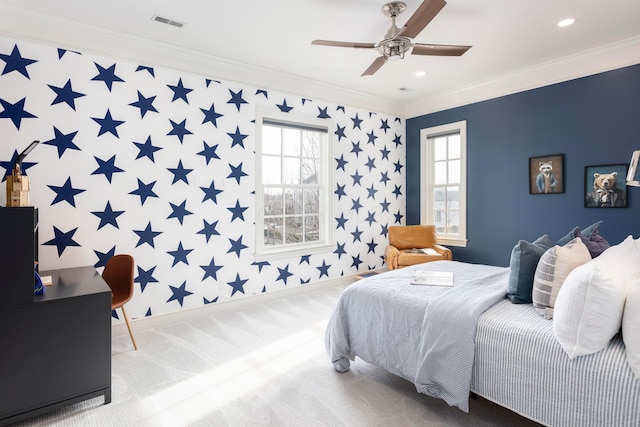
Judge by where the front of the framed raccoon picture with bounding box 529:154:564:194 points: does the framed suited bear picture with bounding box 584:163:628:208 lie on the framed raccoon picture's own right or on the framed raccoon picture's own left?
on the framed raccoon picture's own left

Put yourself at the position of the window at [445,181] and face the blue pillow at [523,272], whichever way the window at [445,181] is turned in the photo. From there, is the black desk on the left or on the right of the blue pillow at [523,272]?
right

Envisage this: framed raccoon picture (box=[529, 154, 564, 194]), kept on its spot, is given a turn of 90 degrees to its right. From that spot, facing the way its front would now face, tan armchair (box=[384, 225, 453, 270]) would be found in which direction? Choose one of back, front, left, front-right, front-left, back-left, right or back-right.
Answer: front-left

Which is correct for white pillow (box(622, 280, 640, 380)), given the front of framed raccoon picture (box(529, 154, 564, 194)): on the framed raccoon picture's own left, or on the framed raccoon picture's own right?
on the framed raccoon picture's own left

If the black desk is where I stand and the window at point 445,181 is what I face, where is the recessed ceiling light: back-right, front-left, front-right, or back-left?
front-right

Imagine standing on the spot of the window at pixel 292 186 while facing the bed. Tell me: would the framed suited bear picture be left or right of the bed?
left

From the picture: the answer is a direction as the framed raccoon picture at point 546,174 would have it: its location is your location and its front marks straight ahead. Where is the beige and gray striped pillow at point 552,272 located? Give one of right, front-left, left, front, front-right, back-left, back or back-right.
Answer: front-left

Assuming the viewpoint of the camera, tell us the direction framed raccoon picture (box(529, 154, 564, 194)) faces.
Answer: facing the viewer and to the left of the viewer

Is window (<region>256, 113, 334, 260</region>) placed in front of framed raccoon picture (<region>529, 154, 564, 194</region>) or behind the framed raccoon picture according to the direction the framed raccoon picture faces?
in front

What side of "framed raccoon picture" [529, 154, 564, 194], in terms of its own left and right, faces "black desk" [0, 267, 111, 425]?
front

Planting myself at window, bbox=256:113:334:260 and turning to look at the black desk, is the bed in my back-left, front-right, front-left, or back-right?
front-left

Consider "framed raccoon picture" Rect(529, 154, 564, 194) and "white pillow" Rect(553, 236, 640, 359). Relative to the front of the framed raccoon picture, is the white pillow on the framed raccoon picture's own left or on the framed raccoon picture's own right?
on the framed raccoon picture's own left
